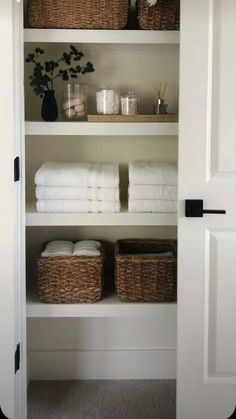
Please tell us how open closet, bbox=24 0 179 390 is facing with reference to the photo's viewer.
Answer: facing the viewer

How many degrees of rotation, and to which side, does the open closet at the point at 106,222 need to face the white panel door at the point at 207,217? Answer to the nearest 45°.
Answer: approximately 45° to its left
